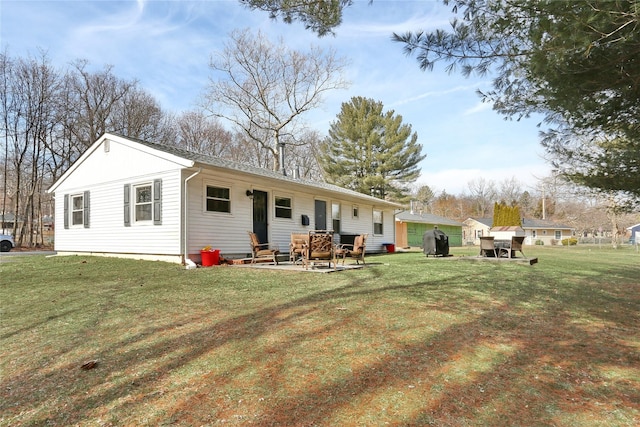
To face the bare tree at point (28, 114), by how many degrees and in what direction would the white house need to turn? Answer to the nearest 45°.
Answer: approximately 180°

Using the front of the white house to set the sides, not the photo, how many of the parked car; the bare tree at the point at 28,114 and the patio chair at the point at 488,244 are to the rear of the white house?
2

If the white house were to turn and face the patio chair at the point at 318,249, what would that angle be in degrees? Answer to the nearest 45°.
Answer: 0° — it already faces it

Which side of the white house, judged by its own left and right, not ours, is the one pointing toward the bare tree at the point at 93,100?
back

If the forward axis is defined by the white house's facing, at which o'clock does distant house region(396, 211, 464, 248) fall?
The distant house is roughly at 9 o'clock from the white house.

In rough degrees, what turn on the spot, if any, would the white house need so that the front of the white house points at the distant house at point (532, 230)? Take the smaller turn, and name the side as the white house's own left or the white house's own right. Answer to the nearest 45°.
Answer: approximately 90° to the white house's own left

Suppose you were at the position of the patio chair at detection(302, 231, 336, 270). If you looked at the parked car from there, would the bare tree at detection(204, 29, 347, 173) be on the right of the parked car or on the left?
right

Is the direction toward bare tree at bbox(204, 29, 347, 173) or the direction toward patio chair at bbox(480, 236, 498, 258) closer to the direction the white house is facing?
the patio chair

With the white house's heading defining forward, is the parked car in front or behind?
behind

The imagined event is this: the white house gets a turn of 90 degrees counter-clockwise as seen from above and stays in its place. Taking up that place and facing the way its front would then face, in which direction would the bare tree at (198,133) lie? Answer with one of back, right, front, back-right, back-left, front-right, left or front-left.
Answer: front-left

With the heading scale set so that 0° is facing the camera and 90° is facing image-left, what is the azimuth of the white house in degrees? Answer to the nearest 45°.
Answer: approximately 315°
